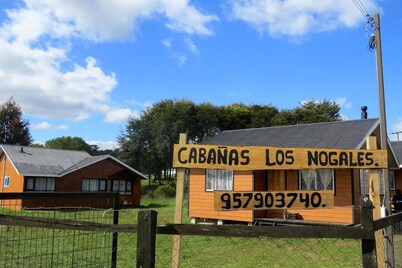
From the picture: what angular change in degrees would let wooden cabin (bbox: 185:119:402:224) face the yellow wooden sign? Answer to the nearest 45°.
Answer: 0° — it already faces it

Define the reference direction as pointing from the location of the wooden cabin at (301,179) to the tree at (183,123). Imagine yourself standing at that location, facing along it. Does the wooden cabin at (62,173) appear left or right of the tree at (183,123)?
left

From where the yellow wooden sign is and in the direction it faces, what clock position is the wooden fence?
The wooden fence is roughly at 12 o'clock from the yellow wooden sign.

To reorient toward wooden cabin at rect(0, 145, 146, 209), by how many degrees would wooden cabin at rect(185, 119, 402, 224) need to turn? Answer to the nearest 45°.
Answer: approximately 135° to its right

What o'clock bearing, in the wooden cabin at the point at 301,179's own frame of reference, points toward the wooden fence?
The wooden fence is roughly at 12 o'clock from the wooden cabin.

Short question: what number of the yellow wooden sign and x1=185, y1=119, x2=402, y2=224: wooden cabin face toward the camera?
2

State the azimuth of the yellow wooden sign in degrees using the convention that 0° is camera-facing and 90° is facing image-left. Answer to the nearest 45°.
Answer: approximately 0°

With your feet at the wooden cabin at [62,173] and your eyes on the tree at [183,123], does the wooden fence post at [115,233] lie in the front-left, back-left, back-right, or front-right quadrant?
back-right

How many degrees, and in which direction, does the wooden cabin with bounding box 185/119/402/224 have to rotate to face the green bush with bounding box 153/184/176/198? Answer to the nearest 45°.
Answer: approximately 135° to its right

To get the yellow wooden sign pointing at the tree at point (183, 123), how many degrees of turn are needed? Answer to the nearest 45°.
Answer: approximately 180°
